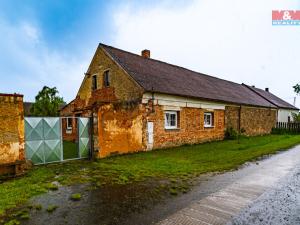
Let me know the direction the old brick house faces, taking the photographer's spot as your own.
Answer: facing the viewer and to the right of the viewer

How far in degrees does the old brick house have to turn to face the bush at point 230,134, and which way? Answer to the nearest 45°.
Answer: approximately 90° to its left

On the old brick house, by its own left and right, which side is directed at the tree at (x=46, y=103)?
back

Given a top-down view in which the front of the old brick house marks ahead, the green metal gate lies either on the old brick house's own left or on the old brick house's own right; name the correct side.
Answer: on the old brick house's own right
